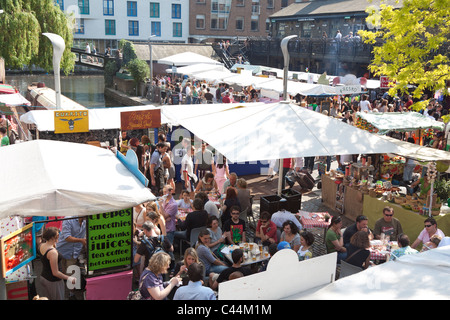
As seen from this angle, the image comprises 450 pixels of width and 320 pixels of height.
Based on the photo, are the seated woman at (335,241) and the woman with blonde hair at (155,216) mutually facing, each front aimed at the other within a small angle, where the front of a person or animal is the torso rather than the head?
no

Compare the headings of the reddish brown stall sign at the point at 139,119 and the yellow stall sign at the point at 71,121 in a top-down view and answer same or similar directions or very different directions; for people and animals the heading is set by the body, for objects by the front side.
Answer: same or similar directions

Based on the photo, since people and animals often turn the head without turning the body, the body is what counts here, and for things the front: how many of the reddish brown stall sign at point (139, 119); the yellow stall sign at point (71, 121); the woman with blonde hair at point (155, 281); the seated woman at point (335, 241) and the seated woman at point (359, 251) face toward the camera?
2

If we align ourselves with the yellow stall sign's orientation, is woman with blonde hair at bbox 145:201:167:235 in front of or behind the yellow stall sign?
in front

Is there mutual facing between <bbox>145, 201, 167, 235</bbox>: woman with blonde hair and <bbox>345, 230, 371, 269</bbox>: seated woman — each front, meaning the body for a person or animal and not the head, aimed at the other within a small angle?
no

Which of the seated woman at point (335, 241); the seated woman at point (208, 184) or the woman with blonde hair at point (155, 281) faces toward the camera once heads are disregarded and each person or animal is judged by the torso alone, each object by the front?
the seated woman at point (208, 184)

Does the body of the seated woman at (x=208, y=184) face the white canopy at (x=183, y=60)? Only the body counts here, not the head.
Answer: no

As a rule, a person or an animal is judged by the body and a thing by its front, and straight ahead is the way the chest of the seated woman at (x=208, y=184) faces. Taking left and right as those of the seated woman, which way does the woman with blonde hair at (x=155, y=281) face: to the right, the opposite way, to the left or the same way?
to the left

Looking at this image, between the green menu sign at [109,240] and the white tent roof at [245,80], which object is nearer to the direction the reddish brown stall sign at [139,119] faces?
the green menu sign

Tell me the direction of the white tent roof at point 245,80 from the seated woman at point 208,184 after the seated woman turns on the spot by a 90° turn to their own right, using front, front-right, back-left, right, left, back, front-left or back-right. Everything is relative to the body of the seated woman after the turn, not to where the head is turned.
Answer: right

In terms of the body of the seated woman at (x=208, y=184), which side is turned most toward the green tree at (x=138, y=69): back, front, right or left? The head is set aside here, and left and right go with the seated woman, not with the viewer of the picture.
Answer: back

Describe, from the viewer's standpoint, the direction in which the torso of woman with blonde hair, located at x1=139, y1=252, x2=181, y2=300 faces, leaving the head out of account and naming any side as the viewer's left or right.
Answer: facing to the right of the viewer

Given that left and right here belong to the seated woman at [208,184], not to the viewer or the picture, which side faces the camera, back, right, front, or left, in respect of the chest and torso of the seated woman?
front

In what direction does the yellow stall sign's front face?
toward the camera
